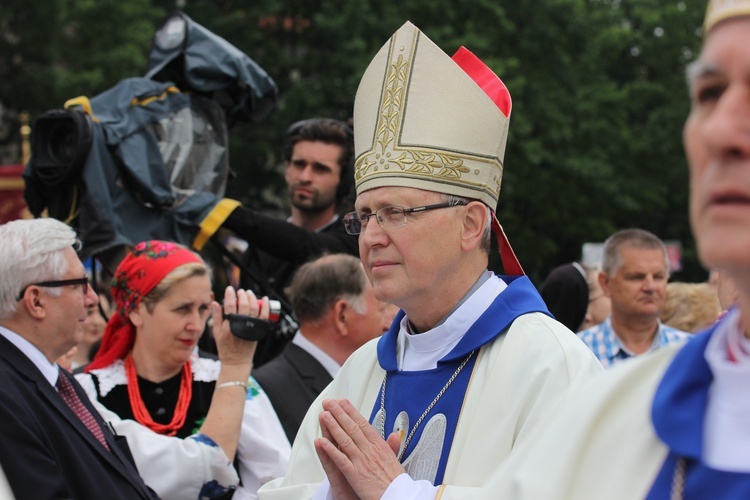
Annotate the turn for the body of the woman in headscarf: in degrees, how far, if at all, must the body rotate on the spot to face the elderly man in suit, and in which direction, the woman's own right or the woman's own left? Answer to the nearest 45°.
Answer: approximately 90° to the woman's own right

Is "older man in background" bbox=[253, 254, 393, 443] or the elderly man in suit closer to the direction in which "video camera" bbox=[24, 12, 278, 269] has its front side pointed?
the elderly man in suit

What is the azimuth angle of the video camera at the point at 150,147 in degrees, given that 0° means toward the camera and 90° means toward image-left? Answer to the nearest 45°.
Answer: approximately 45°

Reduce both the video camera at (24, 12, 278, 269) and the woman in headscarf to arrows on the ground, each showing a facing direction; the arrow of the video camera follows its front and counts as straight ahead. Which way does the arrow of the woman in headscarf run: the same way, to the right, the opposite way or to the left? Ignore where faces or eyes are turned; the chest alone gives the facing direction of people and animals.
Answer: to the left

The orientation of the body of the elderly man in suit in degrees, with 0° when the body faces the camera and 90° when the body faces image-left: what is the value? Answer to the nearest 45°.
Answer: approximately 270°

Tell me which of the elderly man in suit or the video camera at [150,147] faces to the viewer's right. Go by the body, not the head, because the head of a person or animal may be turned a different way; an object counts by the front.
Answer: the elderly man in suit

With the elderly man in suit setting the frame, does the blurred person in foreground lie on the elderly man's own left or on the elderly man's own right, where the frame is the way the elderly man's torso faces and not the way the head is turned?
on the elderly man's own right

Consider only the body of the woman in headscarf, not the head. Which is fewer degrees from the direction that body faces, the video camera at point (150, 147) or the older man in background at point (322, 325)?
the older man in background

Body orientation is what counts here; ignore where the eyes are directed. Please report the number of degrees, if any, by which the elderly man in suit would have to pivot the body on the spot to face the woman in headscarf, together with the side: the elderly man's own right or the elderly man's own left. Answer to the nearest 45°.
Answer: approximately 45° to the elderly man's own left

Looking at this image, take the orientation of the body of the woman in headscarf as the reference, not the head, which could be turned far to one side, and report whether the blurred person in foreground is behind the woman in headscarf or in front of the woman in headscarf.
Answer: in front

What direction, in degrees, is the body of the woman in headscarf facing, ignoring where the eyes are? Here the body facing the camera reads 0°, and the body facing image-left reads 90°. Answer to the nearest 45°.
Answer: approximately 315°

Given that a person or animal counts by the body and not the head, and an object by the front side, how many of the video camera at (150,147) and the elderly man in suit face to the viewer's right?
1

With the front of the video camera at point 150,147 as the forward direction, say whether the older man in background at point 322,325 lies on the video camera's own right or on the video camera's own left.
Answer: on the video camera's own left

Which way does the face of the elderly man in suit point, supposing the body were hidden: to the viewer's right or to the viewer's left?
to the viewer's right
